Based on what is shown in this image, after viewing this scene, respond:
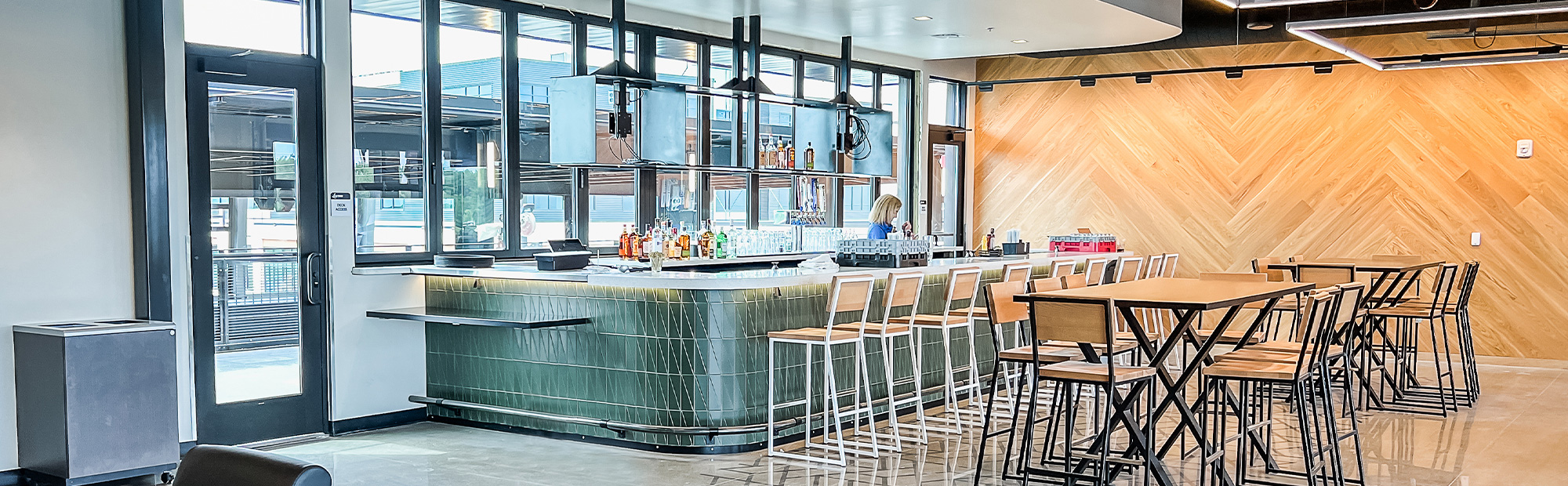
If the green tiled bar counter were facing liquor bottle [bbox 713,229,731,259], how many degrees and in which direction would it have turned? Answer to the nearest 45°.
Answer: approximately 135° to its left

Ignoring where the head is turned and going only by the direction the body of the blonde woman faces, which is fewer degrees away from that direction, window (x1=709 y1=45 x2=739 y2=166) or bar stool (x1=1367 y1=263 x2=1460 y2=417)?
the bar stool

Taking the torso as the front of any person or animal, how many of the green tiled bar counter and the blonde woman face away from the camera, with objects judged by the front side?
0

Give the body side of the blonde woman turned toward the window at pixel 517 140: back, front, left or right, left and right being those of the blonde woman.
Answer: back

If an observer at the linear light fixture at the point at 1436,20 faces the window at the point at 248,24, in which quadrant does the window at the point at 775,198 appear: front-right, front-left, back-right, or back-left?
front-right

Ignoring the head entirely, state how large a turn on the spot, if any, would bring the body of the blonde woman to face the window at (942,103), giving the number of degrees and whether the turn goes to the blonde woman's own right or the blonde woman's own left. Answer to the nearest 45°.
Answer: approximately 90° to the blonde woman's own left

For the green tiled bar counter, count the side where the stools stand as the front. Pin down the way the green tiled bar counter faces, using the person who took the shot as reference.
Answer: facing the viewer and to the right of the viewer

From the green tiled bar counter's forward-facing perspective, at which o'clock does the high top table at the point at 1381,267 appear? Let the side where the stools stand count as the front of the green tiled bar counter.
The high top table is roughly at 10 o'clock from the green tiled bar counter.

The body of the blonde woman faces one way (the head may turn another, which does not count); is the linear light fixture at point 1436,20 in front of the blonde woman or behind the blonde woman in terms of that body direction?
in front

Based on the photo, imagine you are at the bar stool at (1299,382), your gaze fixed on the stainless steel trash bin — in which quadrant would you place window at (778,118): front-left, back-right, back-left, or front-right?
front-right

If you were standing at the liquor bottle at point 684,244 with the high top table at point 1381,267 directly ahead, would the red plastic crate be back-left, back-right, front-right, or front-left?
front-left

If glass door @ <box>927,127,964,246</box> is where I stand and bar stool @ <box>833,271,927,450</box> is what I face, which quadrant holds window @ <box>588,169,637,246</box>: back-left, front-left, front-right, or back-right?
front-right

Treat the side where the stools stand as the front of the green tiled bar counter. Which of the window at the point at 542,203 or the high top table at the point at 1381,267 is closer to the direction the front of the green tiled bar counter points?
the high top table
